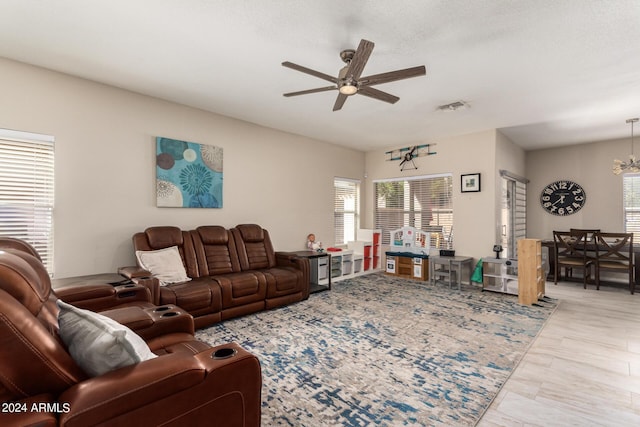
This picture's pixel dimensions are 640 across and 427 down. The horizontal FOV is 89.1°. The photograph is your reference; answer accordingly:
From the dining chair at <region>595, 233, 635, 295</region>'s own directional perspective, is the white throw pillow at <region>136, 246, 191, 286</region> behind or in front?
behind

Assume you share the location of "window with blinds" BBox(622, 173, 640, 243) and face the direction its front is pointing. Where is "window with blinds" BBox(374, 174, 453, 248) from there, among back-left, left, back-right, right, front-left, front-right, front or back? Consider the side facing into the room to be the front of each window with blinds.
front-right

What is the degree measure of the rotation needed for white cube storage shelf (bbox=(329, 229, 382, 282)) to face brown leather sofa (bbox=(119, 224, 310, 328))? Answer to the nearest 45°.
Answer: approximately 90° to its right

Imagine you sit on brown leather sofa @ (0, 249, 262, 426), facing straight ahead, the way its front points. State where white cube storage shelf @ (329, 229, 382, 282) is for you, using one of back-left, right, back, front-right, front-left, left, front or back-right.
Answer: front-left

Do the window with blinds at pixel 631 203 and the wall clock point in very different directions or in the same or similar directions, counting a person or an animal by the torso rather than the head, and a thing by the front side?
same or similar directions

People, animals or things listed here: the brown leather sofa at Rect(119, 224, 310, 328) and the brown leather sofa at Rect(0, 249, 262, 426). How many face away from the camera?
0

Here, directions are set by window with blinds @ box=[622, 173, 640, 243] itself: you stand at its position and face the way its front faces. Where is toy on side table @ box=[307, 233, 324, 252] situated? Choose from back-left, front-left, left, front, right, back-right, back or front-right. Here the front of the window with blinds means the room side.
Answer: front-right

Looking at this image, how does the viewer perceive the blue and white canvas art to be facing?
facing the viewer and to the right of the viewer

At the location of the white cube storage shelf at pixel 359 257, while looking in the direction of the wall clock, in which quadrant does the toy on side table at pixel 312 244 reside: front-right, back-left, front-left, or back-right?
back-right

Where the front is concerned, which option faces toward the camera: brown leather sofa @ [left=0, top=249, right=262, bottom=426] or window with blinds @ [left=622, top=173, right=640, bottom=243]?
the window with blinds

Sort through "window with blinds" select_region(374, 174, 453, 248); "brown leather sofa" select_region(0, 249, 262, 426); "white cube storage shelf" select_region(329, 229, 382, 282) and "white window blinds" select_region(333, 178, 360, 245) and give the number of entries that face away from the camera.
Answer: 0

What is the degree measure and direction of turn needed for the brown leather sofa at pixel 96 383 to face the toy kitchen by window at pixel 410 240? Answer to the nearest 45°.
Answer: approximately 45° to its left

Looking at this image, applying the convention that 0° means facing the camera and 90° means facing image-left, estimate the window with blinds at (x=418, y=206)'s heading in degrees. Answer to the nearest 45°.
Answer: approximately 45°

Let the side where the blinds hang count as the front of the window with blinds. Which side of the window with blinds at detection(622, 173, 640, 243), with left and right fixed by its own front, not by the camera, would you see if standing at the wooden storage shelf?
front

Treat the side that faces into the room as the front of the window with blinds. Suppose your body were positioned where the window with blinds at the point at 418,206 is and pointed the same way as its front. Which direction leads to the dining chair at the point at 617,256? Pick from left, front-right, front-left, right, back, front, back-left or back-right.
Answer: back-left

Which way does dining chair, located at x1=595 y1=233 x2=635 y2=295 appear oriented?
away from the camera

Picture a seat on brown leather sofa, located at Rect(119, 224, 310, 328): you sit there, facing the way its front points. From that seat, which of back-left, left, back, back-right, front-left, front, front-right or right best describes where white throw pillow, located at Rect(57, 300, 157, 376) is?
front-right

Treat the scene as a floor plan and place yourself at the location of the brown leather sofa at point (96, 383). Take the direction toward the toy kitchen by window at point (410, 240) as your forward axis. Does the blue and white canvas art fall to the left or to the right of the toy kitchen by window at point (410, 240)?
left

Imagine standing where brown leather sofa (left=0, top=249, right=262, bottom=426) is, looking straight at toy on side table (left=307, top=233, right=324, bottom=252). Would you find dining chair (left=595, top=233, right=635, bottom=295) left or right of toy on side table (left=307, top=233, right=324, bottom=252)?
right

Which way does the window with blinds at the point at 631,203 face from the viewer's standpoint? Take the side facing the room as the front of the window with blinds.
toward the camera
